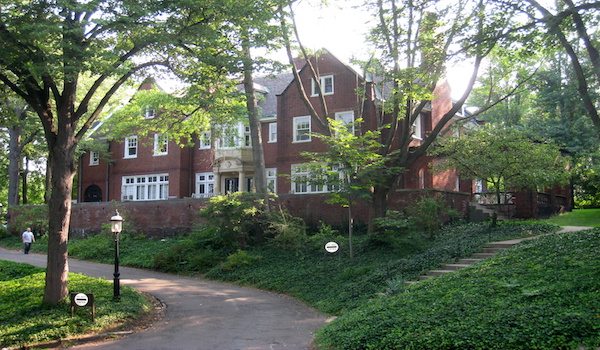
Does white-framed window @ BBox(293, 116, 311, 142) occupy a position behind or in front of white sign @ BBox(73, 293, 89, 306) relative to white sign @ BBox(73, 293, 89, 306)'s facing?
behind

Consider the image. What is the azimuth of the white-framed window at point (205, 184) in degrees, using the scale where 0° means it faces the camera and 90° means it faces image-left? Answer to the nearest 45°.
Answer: approximately 0°

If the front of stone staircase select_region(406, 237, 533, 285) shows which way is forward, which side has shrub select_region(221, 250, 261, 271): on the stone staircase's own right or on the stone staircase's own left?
on the stone staircase's own right

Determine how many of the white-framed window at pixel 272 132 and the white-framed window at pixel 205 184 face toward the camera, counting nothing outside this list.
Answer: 2

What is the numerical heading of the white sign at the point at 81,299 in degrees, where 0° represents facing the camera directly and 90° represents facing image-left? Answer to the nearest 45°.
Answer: approximately 0°

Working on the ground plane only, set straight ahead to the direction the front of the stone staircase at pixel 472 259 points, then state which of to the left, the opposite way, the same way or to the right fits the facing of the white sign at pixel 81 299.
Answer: to the left

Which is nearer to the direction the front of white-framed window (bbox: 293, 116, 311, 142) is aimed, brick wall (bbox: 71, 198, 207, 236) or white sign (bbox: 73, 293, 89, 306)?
the white sign
